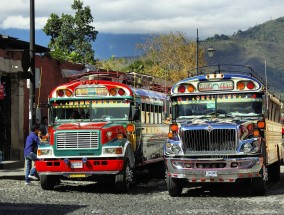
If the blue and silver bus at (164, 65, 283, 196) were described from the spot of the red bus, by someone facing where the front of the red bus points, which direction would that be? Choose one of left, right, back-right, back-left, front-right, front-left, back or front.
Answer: left

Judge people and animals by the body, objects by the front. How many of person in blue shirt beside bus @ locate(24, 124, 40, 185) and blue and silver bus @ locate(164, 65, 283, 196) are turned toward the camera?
1

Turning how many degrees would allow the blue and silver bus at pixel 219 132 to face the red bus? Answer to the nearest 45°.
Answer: approximately 135° to its right

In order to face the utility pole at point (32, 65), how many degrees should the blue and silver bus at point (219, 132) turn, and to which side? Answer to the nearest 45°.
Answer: approximately 135° to its right

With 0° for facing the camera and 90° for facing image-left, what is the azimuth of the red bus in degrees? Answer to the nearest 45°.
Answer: approximately 45°

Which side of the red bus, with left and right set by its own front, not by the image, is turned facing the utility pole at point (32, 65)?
right

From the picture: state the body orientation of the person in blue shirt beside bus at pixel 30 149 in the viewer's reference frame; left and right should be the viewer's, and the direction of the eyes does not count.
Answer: facing to the right of the viewer

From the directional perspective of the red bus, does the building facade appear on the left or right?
on its right

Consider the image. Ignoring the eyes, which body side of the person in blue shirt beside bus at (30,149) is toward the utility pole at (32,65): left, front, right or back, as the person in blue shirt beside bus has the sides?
left

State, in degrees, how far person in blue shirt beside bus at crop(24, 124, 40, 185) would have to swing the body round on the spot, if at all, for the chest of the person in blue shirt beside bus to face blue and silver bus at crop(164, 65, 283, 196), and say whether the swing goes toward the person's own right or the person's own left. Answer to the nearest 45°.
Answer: approximately 45° to the person's own right

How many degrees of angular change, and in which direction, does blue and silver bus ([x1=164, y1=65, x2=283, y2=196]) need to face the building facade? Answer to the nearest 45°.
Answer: approximately 135° to its right
